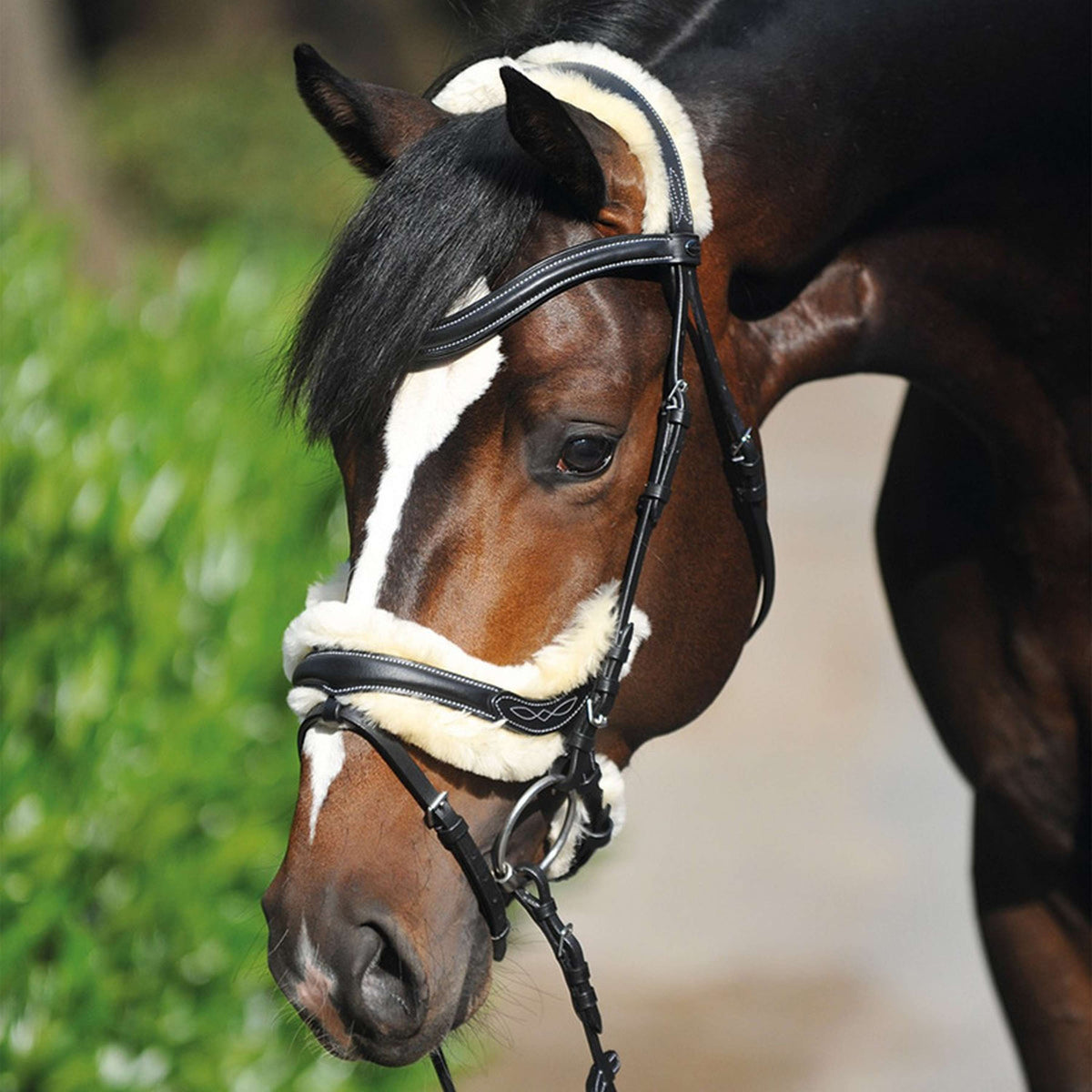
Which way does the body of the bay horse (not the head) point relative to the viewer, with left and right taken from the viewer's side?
facing the viewer and to the left of the viewer
